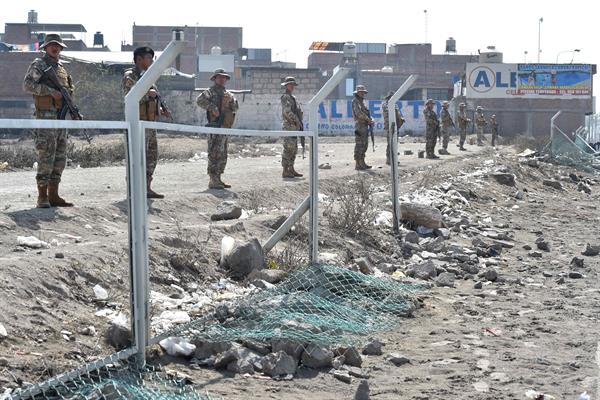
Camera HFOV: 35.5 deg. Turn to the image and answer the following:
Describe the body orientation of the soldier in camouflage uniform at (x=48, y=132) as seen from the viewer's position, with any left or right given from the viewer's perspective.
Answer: facing the viewer and to the right of the viewer

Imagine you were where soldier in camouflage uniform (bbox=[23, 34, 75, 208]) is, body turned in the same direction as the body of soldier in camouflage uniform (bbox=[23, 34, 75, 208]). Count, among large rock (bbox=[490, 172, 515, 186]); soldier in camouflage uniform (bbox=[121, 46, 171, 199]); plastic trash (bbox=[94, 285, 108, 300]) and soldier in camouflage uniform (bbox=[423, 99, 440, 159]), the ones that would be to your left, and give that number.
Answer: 3

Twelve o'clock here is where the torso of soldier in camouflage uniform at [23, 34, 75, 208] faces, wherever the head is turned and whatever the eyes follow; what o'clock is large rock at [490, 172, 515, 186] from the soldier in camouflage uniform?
The large rock is roughly at 9 o'clock from the soldier in camouflage uniform.

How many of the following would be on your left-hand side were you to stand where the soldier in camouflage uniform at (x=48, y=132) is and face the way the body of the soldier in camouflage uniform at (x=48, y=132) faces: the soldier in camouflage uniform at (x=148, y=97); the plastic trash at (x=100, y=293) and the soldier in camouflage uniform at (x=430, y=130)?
2

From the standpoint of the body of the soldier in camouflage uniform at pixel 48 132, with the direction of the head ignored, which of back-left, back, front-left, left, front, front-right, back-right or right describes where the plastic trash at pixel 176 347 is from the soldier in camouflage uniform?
front-right

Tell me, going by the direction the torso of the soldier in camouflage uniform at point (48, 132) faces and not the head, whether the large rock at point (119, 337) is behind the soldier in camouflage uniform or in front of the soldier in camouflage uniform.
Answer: in front

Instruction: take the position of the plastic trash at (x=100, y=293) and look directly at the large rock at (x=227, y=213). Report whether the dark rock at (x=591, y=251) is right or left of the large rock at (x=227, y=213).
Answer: right

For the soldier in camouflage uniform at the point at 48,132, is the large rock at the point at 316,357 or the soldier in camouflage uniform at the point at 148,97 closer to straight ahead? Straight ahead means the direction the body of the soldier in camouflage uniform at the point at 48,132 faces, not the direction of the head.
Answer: the large rock

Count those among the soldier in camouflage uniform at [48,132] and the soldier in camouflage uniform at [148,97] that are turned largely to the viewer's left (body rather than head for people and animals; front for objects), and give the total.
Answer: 0

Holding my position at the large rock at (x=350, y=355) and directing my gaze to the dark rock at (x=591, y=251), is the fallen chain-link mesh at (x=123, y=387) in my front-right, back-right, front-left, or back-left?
back-left
